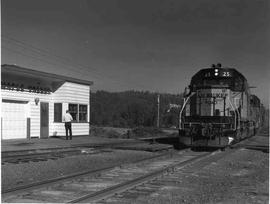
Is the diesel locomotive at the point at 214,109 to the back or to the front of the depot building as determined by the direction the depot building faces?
to the front

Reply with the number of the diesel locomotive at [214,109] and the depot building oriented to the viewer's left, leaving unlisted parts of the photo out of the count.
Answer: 0

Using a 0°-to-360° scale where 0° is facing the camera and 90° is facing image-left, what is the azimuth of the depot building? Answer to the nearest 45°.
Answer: approximately 315°

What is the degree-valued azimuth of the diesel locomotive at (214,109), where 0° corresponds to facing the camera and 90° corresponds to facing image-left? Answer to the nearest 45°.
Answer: approximately 0°

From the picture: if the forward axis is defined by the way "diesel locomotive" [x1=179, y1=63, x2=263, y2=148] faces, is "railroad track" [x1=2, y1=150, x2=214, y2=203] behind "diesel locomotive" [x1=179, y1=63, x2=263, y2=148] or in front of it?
in front

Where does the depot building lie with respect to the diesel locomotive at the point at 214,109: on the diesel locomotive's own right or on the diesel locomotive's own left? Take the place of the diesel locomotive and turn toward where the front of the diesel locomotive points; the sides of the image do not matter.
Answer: on the diesel locomotive's own right

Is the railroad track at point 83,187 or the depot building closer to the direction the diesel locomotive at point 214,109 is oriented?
the railroad track
